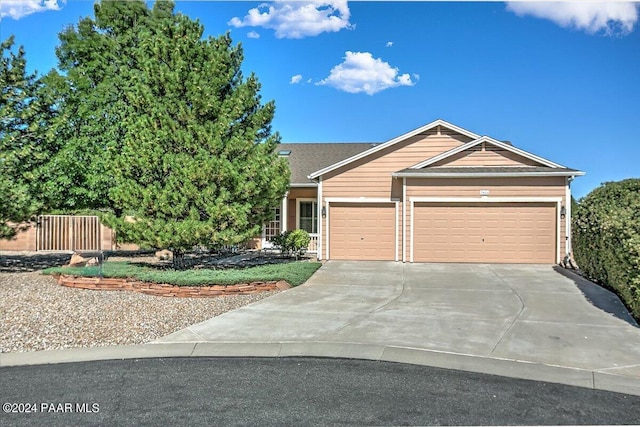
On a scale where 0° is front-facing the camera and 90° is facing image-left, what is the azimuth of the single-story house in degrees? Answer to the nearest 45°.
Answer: approximately 0°

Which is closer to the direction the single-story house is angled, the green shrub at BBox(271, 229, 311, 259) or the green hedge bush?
the green hedge bush

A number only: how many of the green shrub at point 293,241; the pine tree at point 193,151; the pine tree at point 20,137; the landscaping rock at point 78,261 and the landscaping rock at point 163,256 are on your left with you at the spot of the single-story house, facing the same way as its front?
0

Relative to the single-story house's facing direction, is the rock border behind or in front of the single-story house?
in front

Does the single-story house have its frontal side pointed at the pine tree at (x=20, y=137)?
no

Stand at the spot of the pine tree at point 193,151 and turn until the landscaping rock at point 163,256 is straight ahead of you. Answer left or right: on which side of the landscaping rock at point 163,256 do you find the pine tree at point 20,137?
left

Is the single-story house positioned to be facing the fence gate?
no

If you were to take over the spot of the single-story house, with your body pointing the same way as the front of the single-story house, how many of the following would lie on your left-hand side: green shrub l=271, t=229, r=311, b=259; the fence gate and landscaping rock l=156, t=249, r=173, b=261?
0

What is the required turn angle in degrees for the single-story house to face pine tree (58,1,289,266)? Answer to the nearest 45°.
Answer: approximately 45° to its right

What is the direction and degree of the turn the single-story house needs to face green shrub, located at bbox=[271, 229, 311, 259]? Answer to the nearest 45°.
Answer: approximately 90° to its right

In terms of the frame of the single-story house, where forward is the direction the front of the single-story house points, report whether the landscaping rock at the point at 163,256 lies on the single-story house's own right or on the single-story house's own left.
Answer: on the single-story house's own right
